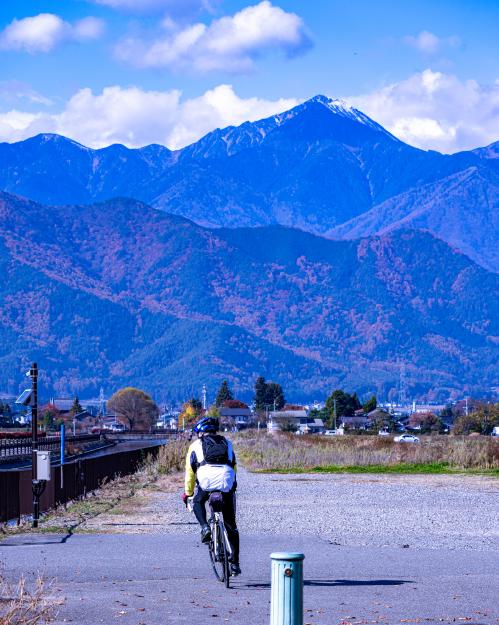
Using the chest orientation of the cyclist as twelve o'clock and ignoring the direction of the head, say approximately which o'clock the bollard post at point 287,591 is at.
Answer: The bollard post is roughly at 6 o'clock from the cyclist.

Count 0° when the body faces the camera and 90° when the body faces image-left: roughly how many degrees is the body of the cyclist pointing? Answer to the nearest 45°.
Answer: approximately 180°
